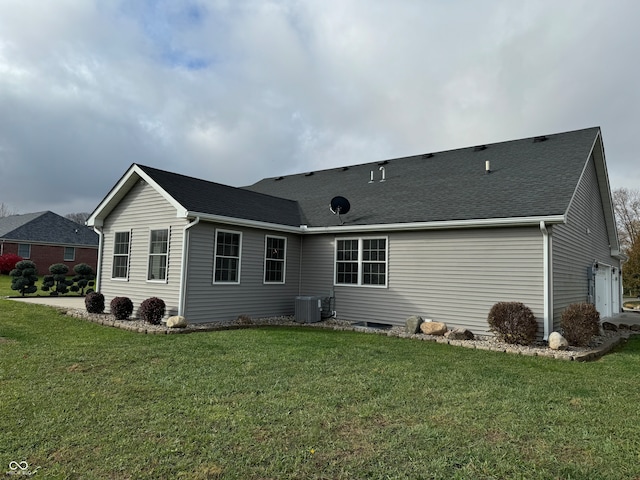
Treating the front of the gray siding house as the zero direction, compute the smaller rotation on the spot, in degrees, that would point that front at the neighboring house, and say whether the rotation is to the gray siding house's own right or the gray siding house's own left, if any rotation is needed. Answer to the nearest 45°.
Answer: approximately 90° to the gray siding house's own left

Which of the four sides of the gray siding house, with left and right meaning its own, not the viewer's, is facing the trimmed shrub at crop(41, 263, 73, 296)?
left

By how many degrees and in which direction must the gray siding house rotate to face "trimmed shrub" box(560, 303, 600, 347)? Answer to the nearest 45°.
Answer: approximately 90° to its right

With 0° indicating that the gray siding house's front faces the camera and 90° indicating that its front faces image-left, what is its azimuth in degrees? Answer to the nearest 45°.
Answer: approximately 225°

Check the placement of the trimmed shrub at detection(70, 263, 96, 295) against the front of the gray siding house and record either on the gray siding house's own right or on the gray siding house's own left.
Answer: on the gray siding house's own left

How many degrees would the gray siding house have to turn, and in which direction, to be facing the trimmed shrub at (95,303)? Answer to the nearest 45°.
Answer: approximately 135° to its left
